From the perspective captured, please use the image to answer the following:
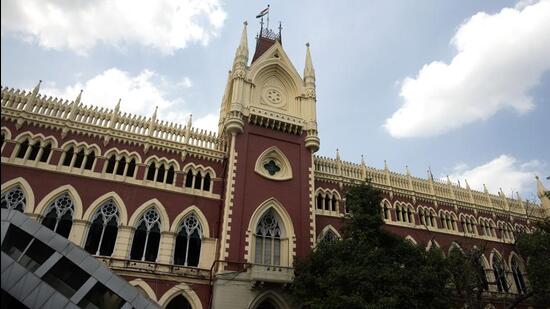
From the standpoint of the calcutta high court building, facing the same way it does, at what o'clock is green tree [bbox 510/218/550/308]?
The green tree is roughly at 10 o'clock from the calcutta high court building.

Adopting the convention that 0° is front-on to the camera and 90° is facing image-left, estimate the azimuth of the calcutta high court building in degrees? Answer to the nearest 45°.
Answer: approximately 315°
